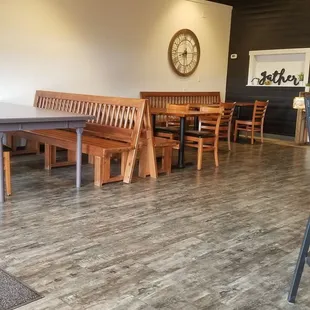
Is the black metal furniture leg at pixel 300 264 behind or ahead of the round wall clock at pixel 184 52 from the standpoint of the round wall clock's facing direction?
ahead

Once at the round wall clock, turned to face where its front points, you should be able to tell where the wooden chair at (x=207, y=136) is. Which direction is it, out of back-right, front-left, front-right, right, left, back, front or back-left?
front-right

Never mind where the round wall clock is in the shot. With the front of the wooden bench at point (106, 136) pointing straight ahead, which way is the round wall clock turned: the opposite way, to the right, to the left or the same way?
to the left

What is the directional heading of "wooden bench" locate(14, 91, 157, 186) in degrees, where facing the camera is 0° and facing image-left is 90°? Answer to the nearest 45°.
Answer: approximately 45°

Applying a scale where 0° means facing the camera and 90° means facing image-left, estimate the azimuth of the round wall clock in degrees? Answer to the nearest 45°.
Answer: approximately 315°

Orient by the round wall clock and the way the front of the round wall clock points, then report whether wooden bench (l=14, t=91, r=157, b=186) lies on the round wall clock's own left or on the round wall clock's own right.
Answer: on the round wall clock's own right

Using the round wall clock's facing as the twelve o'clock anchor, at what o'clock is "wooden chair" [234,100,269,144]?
The wooden chair is roughly at 11 o'clock from the round wall clock.

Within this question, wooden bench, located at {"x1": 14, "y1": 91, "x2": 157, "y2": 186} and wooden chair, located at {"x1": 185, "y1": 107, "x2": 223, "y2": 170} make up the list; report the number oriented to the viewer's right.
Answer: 0
